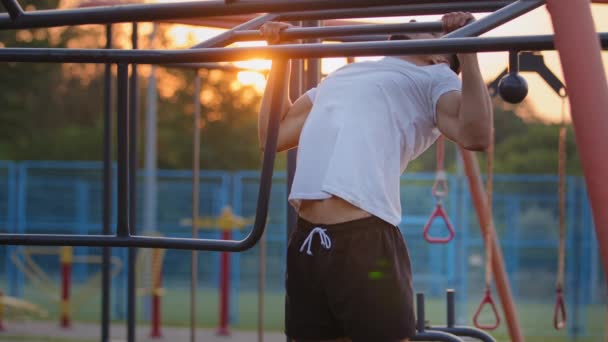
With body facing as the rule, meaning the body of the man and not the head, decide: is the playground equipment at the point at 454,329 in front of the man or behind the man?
behind
